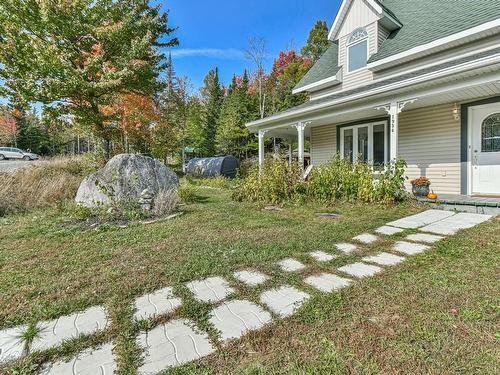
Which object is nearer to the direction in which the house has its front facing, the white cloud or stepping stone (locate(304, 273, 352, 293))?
the stepping stone

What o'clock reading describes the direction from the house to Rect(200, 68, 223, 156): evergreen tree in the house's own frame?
The evergreen tree is roughly at 3 o'clock from the house.

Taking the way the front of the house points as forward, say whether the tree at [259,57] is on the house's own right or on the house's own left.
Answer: on the house's own right

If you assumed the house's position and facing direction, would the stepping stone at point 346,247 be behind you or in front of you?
in front

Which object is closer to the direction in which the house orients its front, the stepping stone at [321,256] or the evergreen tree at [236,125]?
the stepping stone

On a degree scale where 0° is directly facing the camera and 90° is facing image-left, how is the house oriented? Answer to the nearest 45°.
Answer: approximately 45°

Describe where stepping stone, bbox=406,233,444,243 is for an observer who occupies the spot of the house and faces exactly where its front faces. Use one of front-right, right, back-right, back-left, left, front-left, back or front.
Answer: front-left

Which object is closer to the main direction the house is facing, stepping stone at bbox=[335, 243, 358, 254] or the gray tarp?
the stepping stone
